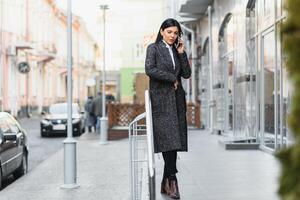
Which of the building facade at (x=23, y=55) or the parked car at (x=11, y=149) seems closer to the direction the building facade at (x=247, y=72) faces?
the parked car

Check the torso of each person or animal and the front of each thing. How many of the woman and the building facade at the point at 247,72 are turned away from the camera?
0

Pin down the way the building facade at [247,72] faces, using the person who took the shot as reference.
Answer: facing the viewer and to the left of the viewer

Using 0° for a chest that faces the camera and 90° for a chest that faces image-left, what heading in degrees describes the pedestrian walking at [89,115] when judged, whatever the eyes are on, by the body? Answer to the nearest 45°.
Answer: approximately 180°

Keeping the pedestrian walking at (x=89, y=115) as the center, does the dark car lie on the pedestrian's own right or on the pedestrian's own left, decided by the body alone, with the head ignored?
on the pedestrian's own left

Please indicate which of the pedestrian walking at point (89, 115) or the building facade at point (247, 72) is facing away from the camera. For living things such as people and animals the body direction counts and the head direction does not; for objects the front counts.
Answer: the pedestrian walking

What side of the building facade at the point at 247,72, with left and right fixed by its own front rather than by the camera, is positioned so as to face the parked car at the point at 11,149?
front

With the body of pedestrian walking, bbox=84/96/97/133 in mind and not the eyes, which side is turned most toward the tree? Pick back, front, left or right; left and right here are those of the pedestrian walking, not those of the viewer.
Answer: back
